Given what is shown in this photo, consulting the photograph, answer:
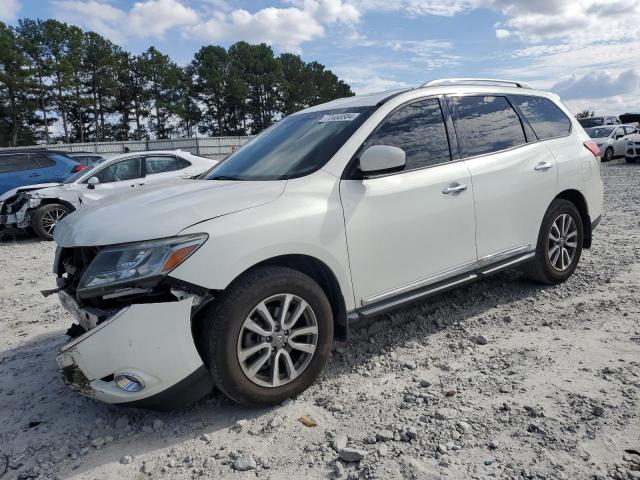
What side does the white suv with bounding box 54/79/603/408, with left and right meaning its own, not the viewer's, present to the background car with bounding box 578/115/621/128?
back

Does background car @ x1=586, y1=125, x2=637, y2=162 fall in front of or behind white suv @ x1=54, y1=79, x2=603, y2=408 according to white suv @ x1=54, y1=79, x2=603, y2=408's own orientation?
behind

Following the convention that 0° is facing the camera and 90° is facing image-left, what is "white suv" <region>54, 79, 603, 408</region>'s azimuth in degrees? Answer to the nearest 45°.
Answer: approximately 45°

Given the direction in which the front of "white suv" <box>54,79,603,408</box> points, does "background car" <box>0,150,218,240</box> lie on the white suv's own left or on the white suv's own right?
on the white suv's own right

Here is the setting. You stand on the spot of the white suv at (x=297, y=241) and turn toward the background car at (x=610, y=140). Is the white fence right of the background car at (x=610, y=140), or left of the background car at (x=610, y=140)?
left

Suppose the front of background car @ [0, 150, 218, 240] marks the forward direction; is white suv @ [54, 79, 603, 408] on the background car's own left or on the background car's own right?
on the background car's own left

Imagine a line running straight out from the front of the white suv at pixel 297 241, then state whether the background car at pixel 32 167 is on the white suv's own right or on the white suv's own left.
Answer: on the white suv's own right

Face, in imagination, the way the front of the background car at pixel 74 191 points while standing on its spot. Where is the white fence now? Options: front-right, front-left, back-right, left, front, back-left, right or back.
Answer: back-right
